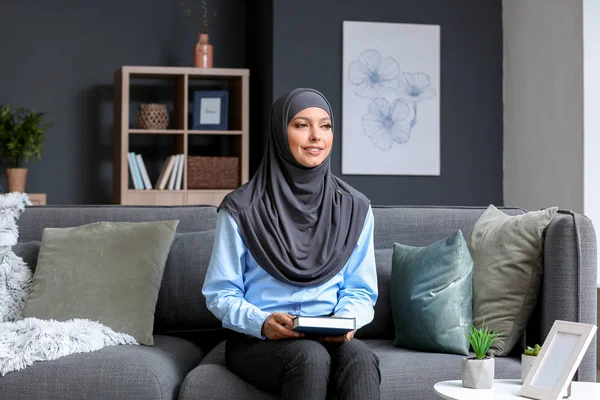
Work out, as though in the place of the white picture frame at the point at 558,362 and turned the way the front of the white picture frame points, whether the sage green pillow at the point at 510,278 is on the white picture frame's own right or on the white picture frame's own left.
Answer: on the white picture frame's own right

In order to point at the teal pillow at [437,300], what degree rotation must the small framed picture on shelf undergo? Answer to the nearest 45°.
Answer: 0° — it already faces it

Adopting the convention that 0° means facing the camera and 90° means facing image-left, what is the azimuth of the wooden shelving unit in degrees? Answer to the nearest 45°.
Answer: approximately 0°

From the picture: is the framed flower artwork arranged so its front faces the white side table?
yes

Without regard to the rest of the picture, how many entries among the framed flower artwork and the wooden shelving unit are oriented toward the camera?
2

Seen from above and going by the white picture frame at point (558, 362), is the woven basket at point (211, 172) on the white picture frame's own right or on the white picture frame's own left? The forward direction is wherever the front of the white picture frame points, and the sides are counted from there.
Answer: on the white picture frame's own right

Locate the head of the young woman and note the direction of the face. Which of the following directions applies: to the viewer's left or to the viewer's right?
to the viewer's right

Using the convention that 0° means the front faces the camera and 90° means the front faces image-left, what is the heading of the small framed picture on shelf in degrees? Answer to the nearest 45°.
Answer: approximately 0°

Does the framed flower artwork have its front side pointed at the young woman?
yes
